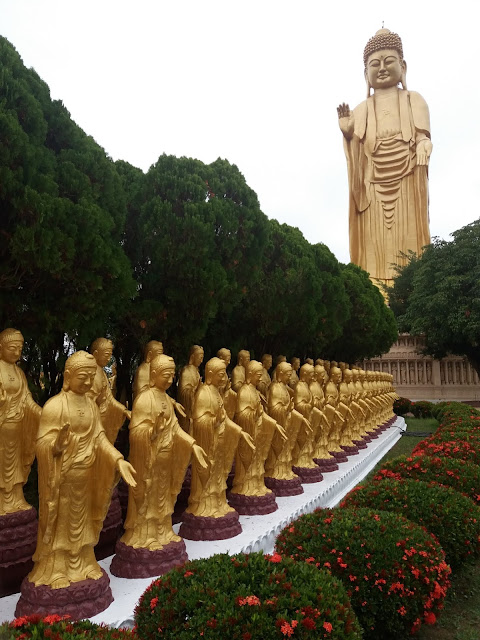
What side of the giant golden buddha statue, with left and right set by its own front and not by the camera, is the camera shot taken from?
front

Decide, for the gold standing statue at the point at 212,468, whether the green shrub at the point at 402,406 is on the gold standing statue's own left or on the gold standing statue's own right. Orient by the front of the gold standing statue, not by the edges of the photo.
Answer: on the gold standing statue's own left

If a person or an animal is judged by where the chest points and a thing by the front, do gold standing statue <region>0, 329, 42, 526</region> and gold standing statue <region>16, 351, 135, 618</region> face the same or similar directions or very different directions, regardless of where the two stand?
same or similar directions

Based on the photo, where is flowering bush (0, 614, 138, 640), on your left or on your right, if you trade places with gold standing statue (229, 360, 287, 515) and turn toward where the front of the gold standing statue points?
on your right

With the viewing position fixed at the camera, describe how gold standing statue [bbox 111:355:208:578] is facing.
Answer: facing the viewer and to the right of the viewer

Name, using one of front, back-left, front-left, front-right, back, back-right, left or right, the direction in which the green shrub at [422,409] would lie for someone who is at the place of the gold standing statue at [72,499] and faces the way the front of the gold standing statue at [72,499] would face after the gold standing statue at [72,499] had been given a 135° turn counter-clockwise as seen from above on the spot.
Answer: front-right

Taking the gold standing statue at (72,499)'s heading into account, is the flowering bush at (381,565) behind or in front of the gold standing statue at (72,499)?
in front

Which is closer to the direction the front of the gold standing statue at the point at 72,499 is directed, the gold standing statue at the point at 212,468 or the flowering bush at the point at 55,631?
the flowering bush

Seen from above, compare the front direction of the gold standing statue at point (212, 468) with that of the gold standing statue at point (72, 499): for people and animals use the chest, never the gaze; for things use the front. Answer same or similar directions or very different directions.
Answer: same or similar directions

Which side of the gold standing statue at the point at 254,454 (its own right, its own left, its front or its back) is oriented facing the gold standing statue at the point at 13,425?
right

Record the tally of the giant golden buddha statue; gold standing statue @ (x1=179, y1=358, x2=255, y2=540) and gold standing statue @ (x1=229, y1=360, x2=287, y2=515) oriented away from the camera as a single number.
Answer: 0

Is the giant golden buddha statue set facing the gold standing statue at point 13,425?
yes

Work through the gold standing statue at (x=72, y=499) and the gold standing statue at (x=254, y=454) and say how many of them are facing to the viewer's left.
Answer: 0
